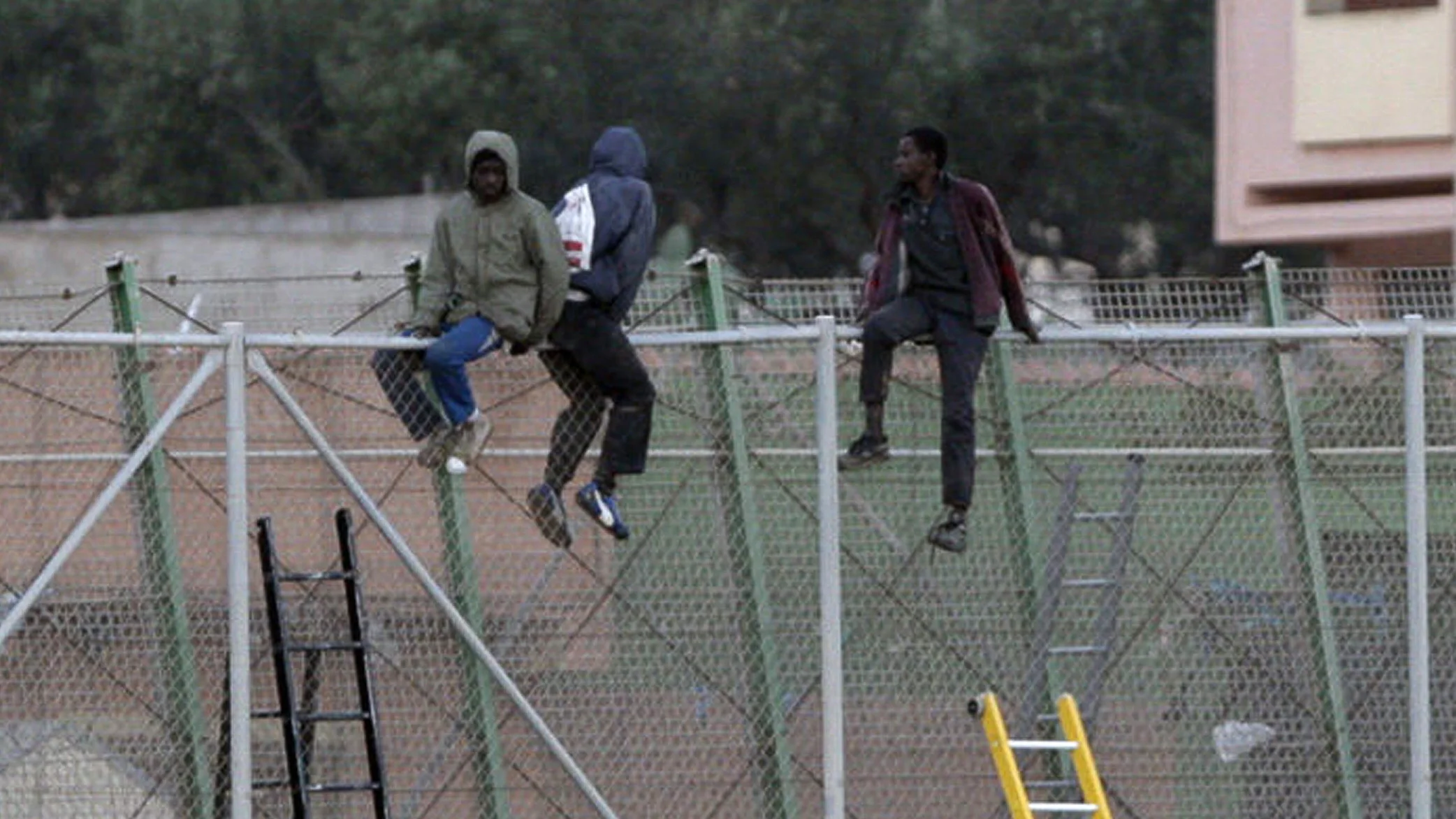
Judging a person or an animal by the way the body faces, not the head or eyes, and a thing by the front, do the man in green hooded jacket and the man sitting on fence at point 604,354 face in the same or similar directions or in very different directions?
very different directions

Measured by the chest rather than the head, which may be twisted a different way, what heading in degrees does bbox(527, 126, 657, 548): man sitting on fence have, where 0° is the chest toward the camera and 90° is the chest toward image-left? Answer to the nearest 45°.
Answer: approximately 225°

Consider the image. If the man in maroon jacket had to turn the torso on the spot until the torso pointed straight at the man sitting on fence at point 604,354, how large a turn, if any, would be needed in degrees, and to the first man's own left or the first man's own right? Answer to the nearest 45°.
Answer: approximately 45° to the first man's own right

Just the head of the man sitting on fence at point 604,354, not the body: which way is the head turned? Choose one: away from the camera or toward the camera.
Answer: away from the camera

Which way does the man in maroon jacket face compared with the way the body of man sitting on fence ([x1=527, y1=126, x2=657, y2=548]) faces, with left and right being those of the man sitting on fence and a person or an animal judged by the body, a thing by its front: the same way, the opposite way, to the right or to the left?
the opposite way
